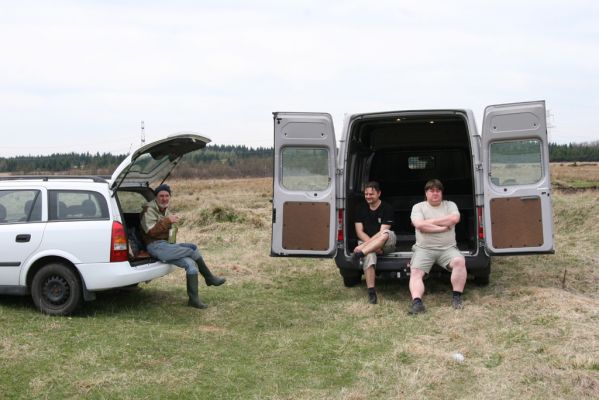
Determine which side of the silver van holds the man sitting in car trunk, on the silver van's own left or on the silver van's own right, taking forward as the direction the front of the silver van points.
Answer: on the silver van's own left

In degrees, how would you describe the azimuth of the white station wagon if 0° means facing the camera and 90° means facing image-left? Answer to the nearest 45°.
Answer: approximately 90°

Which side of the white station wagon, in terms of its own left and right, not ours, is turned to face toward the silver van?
back

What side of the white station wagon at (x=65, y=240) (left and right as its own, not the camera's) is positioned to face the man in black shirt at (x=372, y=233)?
back

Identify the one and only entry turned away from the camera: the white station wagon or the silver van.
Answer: the silver van

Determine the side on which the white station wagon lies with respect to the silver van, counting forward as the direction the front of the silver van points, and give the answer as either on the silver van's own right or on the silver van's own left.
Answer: on the silver van's own left

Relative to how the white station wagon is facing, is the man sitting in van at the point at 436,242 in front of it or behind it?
behind

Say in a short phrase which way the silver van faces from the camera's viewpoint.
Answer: facing away from the viewer

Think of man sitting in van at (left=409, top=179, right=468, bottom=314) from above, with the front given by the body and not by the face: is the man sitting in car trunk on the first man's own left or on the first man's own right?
on the first man's own right

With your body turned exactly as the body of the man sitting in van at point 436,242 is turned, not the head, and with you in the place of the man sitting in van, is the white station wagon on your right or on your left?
on your right

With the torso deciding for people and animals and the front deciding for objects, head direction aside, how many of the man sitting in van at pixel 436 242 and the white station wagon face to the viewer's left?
1
